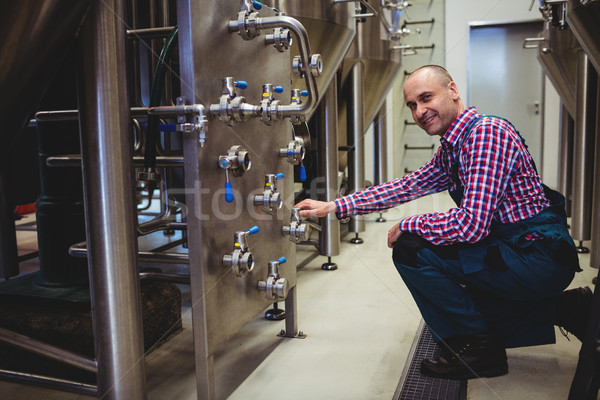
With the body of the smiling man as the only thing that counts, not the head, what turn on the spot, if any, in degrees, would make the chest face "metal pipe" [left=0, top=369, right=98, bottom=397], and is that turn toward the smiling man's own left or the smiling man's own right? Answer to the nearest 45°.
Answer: approximately 45° to the smiling man's own left

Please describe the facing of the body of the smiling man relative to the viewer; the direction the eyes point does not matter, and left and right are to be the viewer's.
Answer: facing to the left of the viewer

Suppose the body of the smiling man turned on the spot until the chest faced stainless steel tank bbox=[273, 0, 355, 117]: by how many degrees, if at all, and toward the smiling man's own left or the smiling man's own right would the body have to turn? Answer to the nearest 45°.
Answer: approximately 45° to the smiling man's own right

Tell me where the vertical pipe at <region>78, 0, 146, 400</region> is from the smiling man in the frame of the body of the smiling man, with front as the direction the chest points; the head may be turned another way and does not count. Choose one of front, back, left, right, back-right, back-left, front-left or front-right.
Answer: front-left

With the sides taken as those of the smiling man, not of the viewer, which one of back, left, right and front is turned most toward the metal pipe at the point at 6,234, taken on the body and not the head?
front

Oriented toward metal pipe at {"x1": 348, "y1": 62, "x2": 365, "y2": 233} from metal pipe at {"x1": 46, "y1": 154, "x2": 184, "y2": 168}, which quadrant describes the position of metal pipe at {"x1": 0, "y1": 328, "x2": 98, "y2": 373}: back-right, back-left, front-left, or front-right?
back-right

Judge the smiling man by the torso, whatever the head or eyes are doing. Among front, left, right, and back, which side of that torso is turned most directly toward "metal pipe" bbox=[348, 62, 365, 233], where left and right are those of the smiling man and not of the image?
right

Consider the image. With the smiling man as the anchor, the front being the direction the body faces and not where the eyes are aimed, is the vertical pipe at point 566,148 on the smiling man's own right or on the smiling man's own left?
on the smiling man's own right
